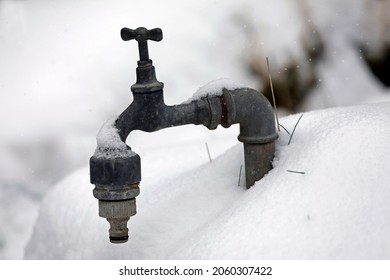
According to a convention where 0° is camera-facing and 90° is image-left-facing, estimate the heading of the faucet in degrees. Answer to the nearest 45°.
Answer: approximately 90°
